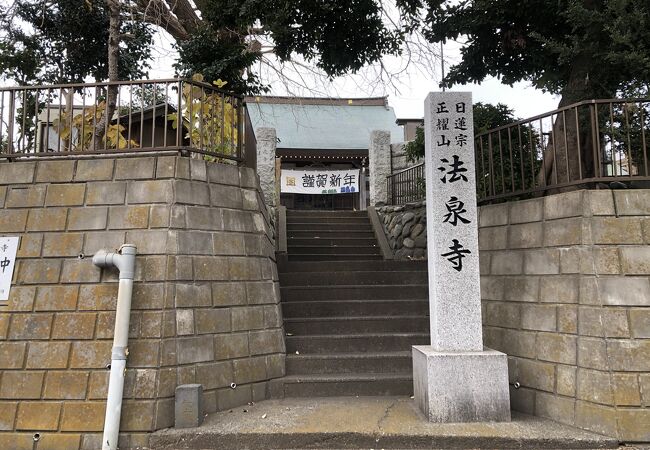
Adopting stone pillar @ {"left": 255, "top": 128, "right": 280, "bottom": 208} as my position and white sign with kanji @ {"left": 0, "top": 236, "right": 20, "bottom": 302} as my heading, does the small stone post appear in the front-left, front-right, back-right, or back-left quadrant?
front-left

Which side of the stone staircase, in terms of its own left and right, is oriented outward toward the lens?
front

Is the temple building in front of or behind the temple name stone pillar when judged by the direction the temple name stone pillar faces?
behind

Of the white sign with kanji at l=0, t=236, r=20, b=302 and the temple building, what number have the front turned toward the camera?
2

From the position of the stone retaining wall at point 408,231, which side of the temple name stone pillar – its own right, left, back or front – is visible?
back

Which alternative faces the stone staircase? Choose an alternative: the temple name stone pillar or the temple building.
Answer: the temple building

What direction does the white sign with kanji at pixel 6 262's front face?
toward the camera

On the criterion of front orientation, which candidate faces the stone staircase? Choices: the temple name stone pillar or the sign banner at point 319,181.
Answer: the sign banner

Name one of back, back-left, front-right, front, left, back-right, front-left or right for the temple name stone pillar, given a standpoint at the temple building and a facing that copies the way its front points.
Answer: front

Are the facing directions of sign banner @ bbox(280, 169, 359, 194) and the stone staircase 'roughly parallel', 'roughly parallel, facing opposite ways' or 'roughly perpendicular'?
roughly parallel

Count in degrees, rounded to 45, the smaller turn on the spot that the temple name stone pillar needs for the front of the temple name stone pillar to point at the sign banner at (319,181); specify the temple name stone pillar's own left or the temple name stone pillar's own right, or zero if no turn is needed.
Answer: approximately 135° to the temple name stone pillar's own right

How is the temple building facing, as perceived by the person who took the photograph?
facing the viewer

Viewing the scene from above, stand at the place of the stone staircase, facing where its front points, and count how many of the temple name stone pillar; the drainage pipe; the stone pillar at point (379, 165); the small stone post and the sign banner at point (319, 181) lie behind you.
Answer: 2

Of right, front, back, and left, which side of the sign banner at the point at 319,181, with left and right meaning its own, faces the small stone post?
front

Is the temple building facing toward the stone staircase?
yes
